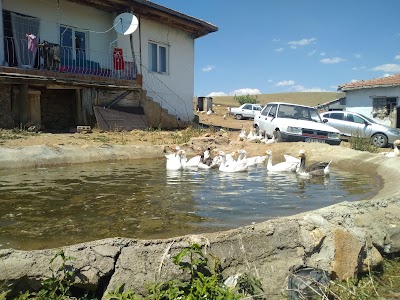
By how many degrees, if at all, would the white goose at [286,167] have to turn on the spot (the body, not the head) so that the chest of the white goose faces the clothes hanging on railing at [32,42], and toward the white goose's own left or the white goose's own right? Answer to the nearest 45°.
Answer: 0° — it already faces it

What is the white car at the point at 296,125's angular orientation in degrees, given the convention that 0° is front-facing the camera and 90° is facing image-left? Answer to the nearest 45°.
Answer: approximately 315°

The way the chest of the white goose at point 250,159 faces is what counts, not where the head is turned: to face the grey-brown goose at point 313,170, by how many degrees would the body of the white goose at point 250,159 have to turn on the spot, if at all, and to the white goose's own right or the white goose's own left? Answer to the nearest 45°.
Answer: approximately 135° to the white goose's own left

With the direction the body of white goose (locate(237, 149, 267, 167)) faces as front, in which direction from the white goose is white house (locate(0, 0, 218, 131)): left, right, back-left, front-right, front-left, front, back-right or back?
front-right

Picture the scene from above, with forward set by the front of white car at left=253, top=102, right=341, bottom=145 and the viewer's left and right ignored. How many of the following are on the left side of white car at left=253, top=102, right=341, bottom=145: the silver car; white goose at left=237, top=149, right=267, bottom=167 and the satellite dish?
1

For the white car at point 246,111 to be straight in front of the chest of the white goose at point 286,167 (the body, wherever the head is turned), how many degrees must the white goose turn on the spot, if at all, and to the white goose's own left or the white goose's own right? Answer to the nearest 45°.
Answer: approximately 90° to the white goose's own right

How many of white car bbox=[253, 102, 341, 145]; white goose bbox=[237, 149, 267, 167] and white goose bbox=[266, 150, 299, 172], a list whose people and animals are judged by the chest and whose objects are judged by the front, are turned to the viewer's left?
2

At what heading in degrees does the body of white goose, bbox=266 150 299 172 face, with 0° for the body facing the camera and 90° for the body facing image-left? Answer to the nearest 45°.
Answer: approximately 90°

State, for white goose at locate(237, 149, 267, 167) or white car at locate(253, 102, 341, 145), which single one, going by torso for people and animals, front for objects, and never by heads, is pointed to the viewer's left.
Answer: the white goose

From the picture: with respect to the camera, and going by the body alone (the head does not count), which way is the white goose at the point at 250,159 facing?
to the viewer's left

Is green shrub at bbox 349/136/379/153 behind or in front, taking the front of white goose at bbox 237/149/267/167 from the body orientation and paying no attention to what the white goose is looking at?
behind
